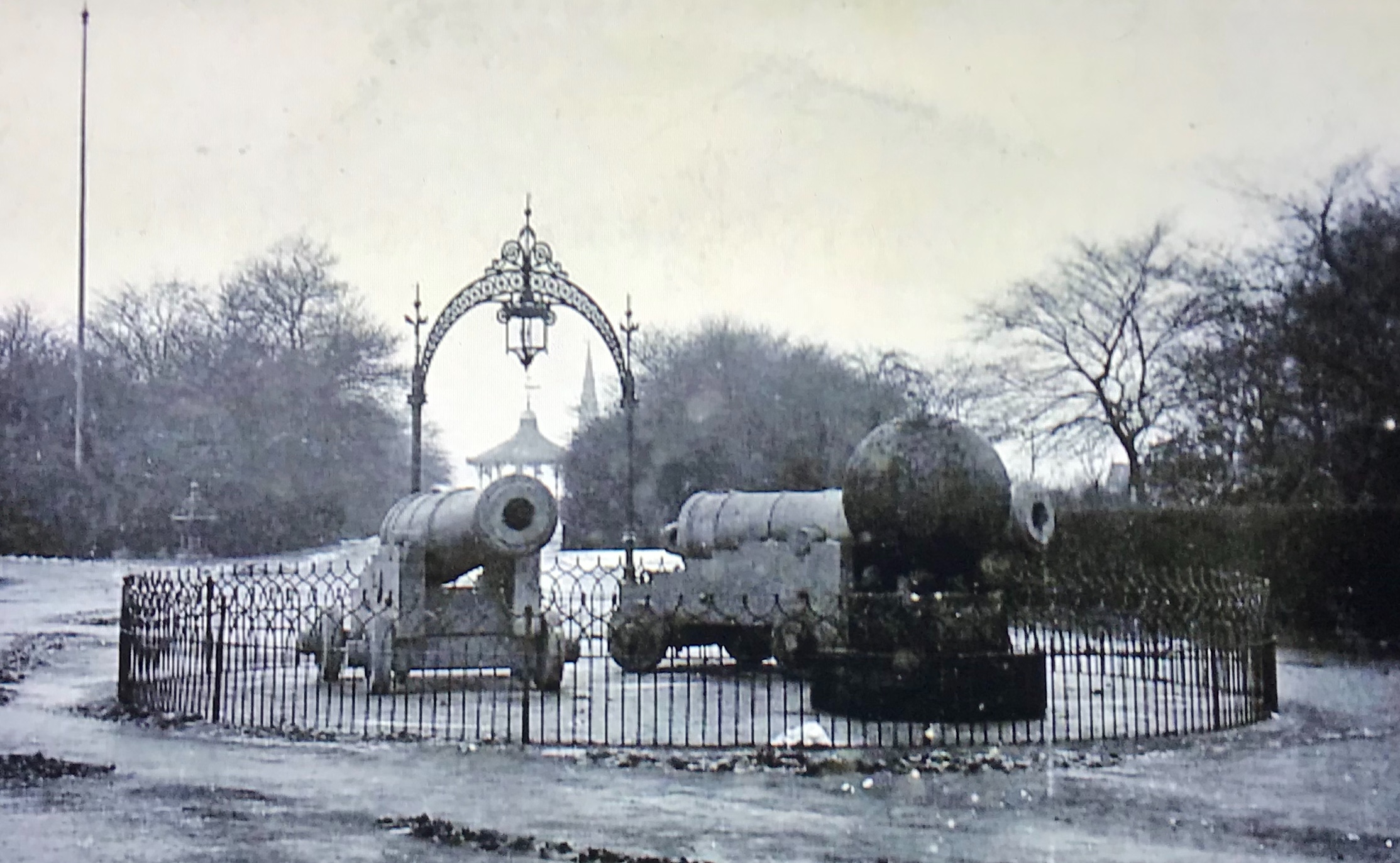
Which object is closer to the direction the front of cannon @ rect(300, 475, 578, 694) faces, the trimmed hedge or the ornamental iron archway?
the trimmed hedge

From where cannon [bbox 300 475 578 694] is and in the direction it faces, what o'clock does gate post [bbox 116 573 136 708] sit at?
The gate post is roughly at 4 o'clock from the cannon.

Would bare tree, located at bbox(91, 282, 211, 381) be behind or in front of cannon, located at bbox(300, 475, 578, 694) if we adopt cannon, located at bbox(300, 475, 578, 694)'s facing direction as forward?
behind

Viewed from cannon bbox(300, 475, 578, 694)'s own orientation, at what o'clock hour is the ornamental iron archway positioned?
The ornamental iron archway is roughly at 8 o'clock from the cannon.

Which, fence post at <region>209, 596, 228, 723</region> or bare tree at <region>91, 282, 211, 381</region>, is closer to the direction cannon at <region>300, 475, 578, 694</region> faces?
the fence post

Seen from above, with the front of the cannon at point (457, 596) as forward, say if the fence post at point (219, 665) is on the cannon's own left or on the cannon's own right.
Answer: on the cannon's own right

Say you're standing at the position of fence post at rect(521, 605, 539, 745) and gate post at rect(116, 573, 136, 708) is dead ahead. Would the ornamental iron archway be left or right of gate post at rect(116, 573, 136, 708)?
right

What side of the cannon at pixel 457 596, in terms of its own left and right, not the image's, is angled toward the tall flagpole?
back

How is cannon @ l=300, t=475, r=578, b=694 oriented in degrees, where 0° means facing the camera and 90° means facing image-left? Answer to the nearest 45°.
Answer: approximately 315°

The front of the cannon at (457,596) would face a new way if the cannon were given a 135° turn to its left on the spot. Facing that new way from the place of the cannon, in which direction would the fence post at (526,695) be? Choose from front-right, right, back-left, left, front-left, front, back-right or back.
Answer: back
